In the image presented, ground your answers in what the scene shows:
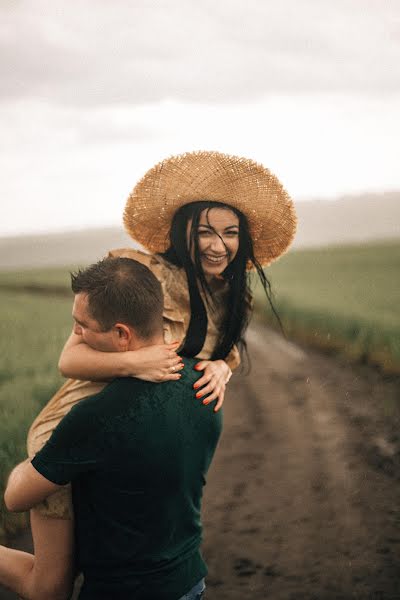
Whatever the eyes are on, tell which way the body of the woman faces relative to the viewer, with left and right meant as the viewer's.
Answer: facing the viewer and to the right of the viewer

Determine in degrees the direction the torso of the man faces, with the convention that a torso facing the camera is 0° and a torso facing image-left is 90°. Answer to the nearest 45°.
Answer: approximately 135°

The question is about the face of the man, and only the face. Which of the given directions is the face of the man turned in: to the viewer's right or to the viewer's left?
to the viewer's left
